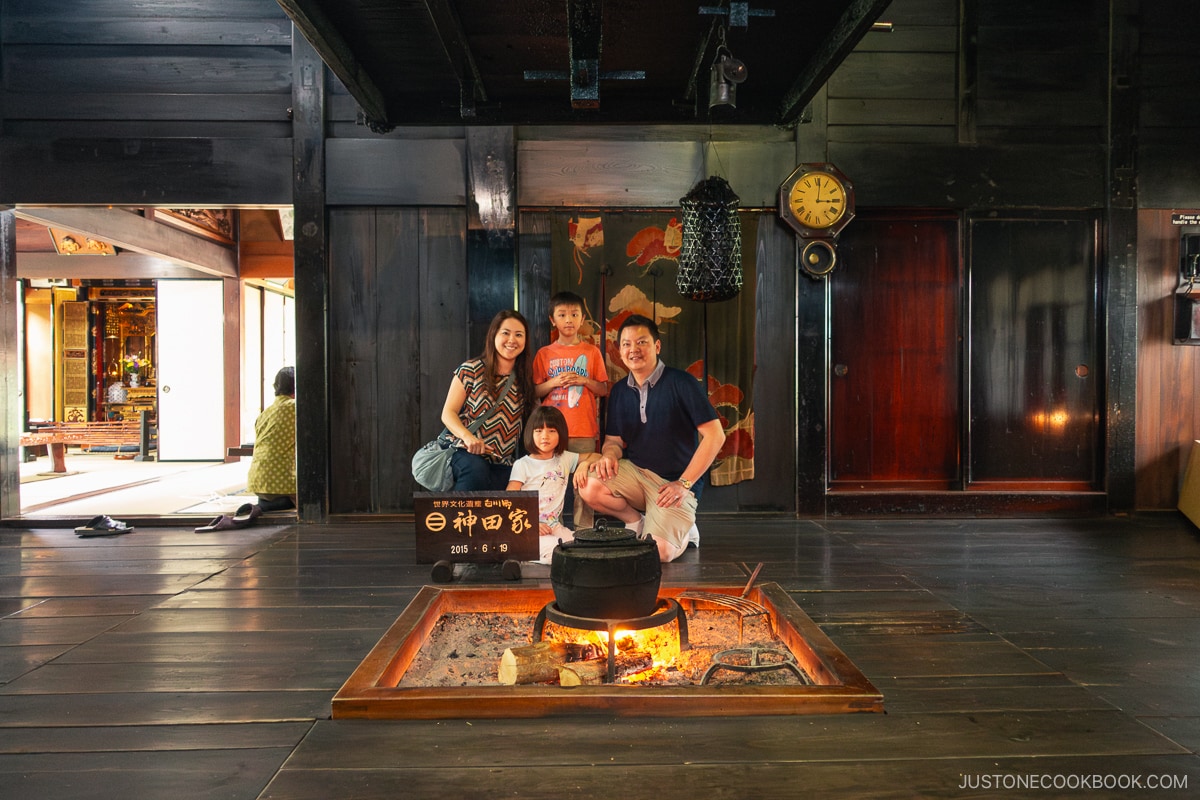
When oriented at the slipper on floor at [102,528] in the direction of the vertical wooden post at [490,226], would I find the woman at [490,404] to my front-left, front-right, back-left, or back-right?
front-right

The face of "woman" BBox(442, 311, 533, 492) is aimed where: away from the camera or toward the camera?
toward the camera

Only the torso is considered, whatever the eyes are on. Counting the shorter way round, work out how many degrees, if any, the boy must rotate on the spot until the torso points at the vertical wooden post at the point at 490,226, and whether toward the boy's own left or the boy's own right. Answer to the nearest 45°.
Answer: approximately 135° to the boy's own right

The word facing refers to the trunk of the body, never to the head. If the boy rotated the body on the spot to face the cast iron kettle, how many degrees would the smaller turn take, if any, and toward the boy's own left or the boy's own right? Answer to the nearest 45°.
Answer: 0° — they already face it

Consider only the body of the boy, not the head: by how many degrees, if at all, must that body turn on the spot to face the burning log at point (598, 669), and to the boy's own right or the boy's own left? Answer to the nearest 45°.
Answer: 0° — they already face it

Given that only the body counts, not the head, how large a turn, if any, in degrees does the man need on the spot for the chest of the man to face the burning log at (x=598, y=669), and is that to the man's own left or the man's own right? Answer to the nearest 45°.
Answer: approximately 45° to the man's own left

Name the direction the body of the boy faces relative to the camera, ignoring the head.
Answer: toward the camera

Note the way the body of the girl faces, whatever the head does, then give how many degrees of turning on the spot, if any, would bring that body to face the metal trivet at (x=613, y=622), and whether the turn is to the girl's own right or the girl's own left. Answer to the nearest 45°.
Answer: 0° — they already face it

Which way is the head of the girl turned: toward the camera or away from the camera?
toward the camera

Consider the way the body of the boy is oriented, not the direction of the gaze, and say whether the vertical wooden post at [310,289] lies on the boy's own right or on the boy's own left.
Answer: on the boy's own right

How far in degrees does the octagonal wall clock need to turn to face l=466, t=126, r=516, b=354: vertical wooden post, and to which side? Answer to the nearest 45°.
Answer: approximately 90° to its right

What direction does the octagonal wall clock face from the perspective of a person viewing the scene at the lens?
facing the viewer

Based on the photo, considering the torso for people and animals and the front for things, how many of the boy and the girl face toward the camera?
2

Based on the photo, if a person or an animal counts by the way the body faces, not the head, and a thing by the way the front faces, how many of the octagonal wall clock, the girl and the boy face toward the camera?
3

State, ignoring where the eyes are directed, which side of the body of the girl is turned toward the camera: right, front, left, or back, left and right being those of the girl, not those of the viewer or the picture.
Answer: front
